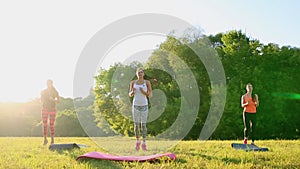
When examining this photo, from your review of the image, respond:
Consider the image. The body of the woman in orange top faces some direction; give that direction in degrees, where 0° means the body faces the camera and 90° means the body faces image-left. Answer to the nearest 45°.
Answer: approximately 0°
